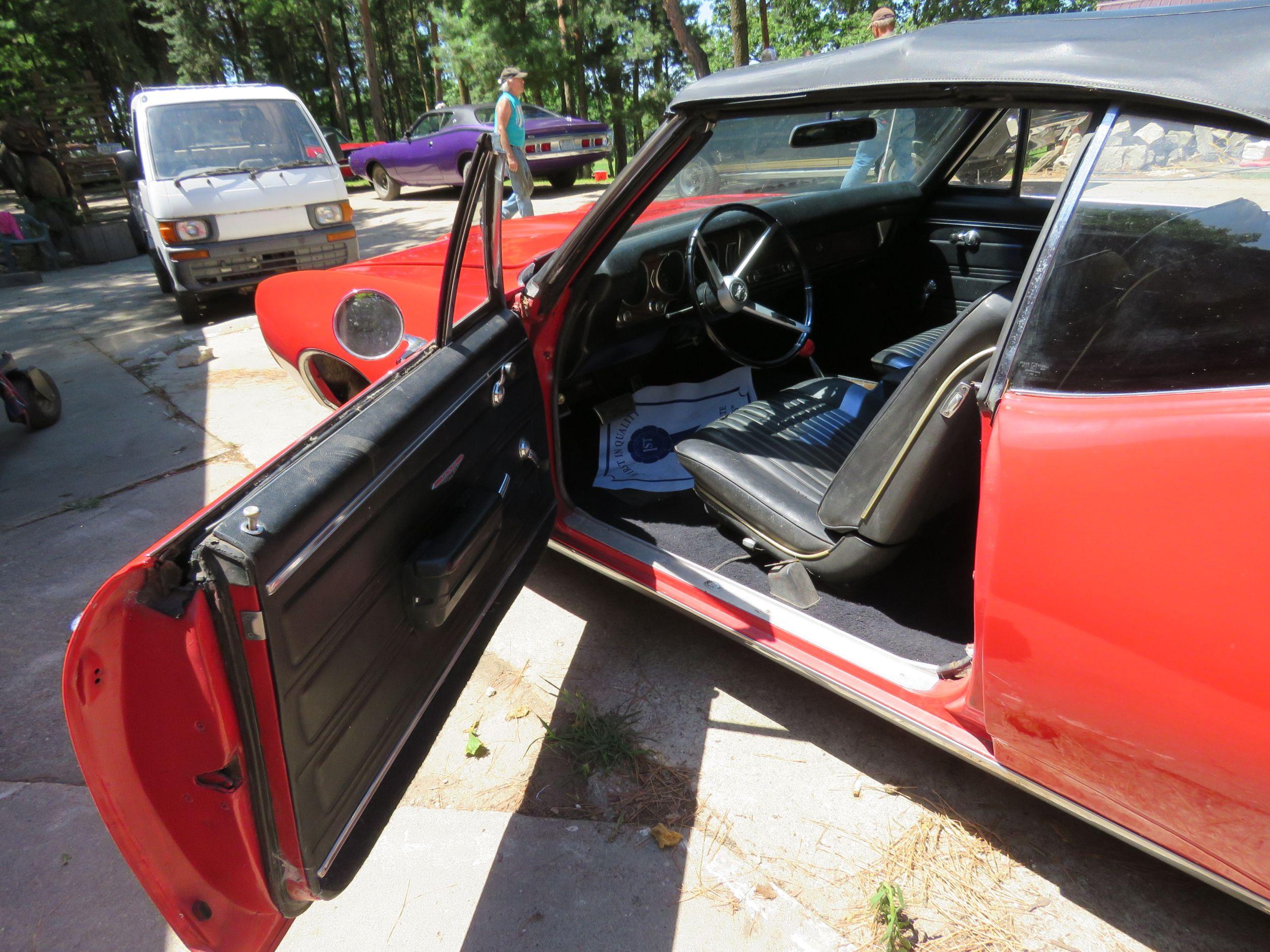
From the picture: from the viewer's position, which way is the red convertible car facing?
facing away from the viewer and to the left of the viewer

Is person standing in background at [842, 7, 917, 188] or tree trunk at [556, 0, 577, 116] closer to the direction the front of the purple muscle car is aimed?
the tree trunk

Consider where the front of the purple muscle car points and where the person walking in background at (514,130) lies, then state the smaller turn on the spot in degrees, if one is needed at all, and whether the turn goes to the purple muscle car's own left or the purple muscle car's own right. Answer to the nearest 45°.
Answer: approximately 135° to the purple muscle car's own left

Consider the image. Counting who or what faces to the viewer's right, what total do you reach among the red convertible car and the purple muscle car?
0

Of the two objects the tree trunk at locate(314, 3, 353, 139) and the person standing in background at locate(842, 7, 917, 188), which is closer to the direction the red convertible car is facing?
the tree trunk

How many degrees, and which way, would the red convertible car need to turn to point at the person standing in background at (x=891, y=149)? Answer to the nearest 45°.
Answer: approximately 45° to its right

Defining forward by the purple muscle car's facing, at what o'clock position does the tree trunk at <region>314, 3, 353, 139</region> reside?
The tree trunk is roughly at 1 o'clock from the purple muscle car.

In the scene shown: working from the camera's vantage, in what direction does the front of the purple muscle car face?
facing away from the viewer and to the left of the viewer
